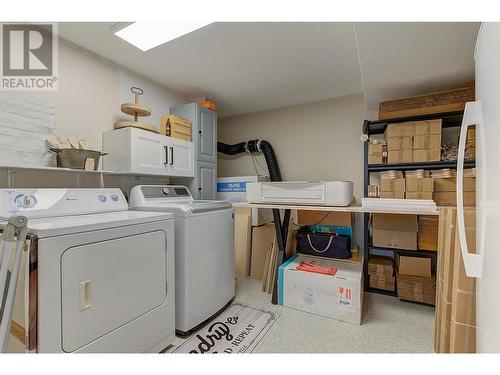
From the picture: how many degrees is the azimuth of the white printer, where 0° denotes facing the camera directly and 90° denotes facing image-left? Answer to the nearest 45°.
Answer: approximately 0°

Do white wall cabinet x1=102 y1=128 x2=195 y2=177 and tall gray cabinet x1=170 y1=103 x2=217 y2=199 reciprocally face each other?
no

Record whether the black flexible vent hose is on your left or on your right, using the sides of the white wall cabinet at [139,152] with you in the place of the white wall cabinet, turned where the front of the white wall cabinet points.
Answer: on your left

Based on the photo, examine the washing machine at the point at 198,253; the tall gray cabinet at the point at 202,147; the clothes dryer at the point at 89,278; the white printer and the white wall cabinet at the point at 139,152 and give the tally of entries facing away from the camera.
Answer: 0

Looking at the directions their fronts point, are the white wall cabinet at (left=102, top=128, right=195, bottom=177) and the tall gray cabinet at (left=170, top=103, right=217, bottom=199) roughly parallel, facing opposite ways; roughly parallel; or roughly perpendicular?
roughly parallel

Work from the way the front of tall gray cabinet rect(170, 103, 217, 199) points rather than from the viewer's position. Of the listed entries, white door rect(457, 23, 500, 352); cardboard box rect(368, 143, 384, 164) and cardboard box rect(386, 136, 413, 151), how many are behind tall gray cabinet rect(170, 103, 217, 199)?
0

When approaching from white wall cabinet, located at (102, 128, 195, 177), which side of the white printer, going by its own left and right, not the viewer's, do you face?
right

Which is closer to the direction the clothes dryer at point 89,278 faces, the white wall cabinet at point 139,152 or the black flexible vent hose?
the black flexible vent hose

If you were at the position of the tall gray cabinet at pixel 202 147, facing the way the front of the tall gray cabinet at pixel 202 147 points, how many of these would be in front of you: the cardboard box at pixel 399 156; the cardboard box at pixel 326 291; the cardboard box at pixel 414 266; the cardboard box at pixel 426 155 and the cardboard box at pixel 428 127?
5

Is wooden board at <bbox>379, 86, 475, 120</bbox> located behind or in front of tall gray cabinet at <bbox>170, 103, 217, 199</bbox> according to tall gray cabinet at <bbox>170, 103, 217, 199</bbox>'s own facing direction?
in front

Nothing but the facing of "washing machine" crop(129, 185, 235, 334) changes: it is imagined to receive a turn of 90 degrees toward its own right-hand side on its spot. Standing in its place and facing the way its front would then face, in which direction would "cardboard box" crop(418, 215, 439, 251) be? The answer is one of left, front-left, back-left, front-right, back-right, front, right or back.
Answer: back-left

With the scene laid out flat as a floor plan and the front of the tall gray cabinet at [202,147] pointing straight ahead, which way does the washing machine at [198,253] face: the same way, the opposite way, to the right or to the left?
the same way

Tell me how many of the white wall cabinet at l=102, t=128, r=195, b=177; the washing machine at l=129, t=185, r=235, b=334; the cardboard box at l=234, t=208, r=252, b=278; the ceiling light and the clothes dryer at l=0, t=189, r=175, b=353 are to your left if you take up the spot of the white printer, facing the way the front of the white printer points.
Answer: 0

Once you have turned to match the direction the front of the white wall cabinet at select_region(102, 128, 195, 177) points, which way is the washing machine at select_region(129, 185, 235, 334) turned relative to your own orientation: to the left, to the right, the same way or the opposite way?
the same way

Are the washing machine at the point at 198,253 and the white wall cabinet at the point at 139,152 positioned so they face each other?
no

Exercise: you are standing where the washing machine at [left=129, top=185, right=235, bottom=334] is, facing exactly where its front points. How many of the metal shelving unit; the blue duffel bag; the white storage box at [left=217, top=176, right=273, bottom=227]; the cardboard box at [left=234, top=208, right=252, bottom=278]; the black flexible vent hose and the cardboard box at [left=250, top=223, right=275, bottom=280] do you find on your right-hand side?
0

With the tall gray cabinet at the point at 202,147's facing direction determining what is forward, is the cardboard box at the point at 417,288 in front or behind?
in front

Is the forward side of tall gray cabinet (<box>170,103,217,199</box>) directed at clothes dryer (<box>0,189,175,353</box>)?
no

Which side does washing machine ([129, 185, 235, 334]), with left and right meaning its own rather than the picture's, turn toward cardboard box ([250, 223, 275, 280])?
left

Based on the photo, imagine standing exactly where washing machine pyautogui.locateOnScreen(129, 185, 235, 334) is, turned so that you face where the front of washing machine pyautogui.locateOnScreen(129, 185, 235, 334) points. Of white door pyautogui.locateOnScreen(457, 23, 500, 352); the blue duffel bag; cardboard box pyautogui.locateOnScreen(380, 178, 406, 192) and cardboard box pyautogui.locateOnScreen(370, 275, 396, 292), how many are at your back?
0
